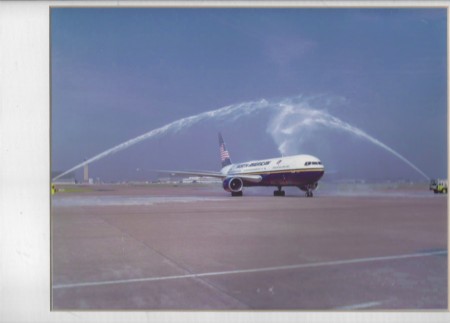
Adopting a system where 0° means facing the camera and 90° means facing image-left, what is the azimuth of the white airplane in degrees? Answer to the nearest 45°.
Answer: approximately 315°
